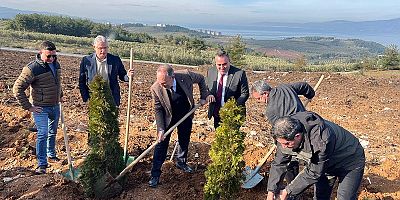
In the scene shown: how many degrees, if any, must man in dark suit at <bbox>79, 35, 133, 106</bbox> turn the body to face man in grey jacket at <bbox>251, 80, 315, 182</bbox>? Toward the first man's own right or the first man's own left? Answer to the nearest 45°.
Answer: approximately 45° to the first man's own left

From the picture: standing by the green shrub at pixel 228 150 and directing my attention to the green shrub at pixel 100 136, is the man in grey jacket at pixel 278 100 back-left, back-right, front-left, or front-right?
back-right

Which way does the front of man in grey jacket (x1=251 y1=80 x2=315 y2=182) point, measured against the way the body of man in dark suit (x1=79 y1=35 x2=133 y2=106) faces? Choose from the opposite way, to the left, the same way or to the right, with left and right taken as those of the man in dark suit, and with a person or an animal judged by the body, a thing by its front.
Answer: to the right

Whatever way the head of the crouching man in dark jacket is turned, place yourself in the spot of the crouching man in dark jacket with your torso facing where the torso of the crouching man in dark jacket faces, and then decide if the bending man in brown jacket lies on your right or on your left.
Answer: on your right

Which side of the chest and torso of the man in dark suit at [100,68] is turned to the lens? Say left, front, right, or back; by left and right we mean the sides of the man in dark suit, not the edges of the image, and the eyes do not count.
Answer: front

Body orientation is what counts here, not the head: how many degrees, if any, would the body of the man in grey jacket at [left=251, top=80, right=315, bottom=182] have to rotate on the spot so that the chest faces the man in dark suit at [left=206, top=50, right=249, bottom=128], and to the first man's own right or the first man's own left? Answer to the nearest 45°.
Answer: approximately 90° to the first man's own right

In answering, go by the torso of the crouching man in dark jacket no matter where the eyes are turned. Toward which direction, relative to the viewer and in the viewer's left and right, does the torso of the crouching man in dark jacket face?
facing the viewer and to the left of the viewer

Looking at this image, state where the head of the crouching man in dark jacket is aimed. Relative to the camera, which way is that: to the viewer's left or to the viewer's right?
to the viewer's left

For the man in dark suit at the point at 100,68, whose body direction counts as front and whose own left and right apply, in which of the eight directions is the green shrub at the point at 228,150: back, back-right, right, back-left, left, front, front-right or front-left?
front-left

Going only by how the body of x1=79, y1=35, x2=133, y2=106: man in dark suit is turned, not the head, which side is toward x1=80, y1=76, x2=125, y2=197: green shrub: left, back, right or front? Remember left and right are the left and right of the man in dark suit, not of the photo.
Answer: front

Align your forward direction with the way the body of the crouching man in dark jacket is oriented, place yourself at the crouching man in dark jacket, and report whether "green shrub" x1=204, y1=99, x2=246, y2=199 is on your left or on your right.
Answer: on your right

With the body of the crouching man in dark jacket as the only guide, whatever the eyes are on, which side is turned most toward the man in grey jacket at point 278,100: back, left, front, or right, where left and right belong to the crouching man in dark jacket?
right

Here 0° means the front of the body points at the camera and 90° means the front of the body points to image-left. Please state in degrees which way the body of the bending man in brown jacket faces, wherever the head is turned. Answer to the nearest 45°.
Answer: approximately 45°
